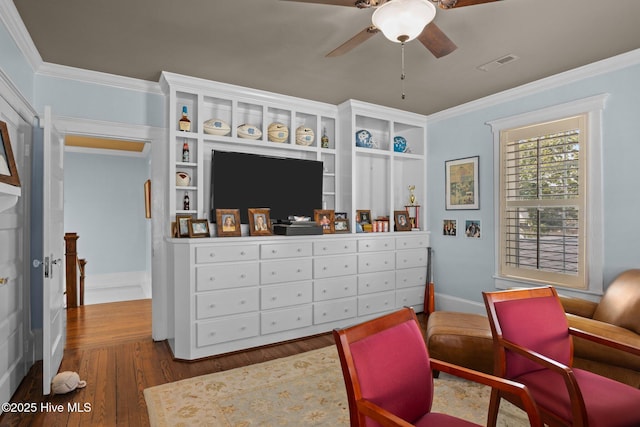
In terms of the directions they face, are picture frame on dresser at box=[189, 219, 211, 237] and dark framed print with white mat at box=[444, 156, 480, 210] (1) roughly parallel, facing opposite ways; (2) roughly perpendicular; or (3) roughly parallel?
roughly perpendicular

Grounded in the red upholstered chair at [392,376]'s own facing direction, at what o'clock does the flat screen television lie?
The flat screen television is roughly at 6 o'clock from the red upholstered chair.

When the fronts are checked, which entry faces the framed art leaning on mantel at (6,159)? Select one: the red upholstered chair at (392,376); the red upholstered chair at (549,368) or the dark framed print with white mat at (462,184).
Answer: the dark framed print with white mat

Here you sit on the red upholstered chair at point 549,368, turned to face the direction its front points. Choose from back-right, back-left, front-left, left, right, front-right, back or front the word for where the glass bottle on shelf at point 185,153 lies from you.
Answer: back-right

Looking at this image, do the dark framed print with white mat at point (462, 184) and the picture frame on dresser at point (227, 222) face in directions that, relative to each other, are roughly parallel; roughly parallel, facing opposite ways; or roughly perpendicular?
roughly perpendicular

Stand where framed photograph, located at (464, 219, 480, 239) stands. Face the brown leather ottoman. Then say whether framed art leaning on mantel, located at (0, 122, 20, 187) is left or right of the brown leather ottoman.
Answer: right

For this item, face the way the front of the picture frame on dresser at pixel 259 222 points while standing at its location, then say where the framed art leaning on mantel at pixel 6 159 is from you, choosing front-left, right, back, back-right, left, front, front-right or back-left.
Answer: front-right

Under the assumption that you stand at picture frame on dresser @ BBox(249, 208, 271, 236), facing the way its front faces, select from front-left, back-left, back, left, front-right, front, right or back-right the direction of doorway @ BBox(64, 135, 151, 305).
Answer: back-right

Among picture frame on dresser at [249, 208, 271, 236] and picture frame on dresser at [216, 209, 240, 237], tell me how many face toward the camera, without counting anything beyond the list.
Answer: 2

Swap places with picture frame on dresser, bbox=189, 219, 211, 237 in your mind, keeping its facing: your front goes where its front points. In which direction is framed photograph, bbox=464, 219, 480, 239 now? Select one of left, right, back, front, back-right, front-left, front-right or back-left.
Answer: left

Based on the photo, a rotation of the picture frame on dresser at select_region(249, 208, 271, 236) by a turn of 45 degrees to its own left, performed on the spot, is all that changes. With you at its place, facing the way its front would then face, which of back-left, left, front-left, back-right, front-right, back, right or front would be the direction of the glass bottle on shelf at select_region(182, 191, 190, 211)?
back-right
